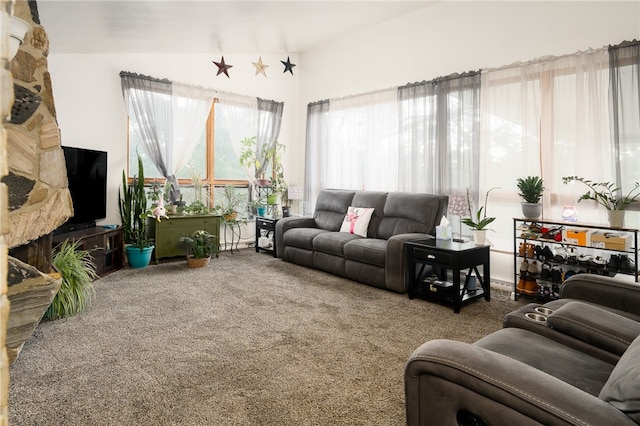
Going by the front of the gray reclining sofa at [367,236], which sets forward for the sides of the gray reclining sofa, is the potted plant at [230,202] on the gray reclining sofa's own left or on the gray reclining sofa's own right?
on the gray reclining sofa's own right

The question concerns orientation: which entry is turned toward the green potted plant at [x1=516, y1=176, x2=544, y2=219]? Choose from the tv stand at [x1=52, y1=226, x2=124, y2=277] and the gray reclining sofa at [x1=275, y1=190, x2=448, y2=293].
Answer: the tv stand

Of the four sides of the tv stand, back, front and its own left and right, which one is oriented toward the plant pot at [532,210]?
front

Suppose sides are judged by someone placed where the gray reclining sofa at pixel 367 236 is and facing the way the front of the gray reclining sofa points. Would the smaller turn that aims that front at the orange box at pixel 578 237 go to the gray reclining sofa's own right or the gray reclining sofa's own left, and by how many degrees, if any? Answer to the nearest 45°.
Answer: approximately 90° to the gray reclining sofa's own left

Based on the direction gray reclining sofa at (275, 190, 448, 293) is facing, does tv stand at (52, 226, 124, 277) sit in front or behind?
in front

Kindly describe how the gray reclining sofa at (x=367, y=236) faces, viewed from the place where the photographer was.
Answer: facing the viewer and to the left of the viewer

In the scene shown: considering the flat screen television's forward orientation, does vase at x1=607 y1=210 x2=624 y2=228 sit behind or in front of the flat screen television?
in front

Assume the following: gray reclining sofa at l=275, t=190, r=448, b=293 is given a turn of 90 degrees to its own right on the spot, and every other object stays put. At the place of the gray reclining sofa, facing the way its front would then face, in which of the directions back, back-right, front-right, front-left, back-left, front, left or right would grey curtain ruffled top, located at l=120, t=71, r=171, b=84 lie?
front-left

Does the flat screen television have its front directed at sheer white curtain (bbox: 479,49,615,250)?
yes

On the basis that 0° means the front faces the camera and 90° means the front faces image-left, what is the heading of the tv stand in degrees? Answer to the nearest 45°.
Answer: approximately 315°

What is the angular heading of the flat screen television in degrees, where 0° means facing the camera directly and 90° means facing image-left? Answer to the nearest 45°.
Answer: approximately 315°
